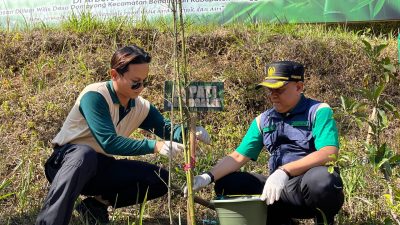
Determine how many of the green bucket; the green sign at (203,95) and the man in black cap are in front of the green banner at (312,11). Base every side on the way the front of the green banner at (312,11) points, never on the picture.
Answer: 3

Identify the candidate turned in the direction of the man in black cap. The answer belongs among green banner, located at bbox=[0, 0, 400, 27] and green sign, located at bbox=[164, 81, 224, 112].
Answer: the green banner

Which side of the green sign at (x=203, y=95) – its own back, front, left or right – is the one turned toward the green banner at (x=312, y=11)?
back

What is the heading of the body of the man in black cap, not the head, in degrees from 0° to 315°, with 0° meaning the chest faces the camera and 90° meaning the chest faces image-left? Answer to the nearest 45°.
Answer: approximately 45°

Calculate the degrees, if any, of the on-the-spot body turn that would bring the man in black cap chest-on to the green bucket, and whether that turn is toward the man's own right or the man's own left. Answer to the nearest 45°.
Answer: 0° — they already face it

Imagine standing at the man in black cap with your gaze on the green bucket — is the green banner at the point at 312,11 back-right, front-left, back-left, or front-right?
back-right

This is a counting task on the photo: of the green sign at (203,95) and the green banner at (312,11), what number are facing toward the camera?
2

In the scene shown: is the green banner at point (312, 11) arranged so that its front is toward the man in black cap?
yes

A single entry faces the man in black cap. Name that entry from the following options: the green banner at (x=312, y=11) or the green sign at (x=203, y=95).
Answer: the green banner

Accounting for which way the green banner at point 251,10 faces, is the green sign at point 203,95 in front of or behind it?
in front

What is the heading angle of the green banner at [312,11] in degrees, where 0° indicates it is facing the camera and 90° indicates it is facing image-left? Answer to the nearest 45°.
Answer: approximately 0°
